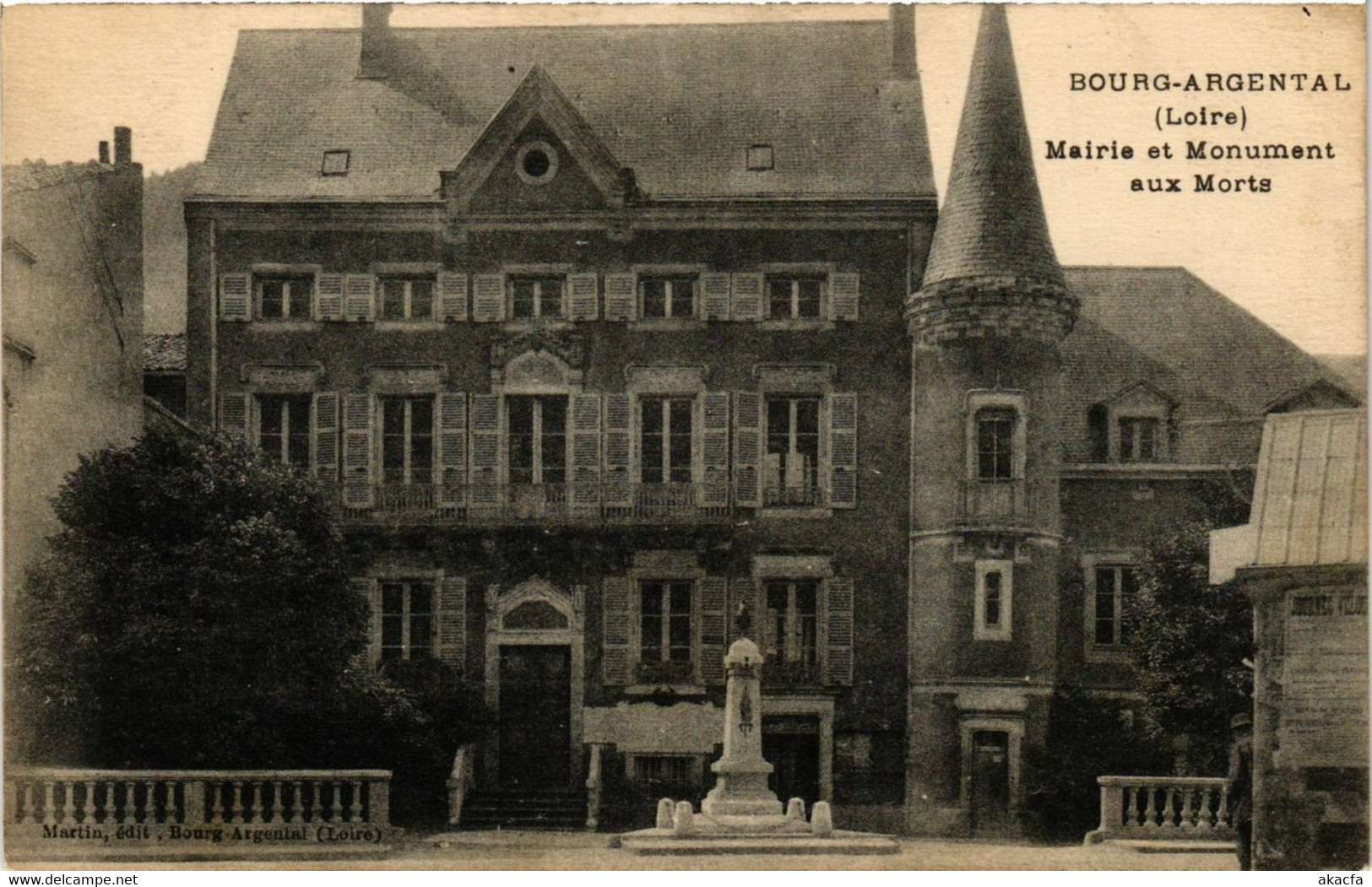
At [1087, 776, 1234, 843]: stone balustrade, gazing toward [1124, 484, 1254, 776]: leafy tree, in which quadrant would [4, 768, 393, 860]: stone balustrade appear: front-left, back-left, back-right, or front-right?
back-left
